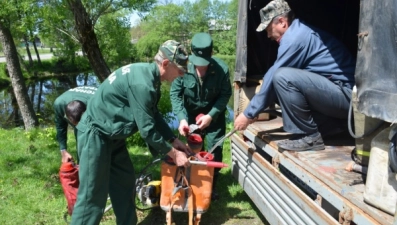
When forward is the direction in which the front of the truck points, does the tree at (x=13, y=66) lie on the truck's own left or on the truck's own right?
on the truck's own left

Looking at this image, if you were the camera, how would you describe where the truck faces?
facing away from the viewer and to the right of the viewer

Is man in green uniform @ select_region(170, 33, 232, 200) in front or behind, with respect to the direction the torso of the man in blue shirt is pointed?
in front

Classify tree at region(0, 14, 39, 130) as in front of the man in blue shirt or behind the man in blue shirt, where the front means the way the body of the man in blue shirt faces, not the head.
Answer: in front

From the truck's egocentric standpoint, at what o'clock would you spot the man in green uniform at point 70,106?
The man in green uniform is roughly at 8 o'clock from the truck.

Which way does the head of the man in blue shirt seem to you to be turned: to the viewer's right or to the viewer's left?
to the viewer's left

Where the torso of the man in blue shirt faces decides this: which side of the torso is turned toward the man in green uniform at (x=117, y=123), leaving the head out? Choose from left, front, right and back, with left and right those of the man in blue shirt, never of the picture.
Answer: front

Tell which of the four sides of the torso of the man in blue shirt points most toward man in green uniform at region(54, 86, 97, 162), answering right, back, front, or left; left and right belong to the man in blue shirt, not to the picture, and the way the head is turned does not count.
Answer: front

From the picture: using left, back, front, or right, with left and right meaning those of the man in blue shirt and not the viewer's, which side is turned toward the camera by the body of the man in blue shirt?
left
